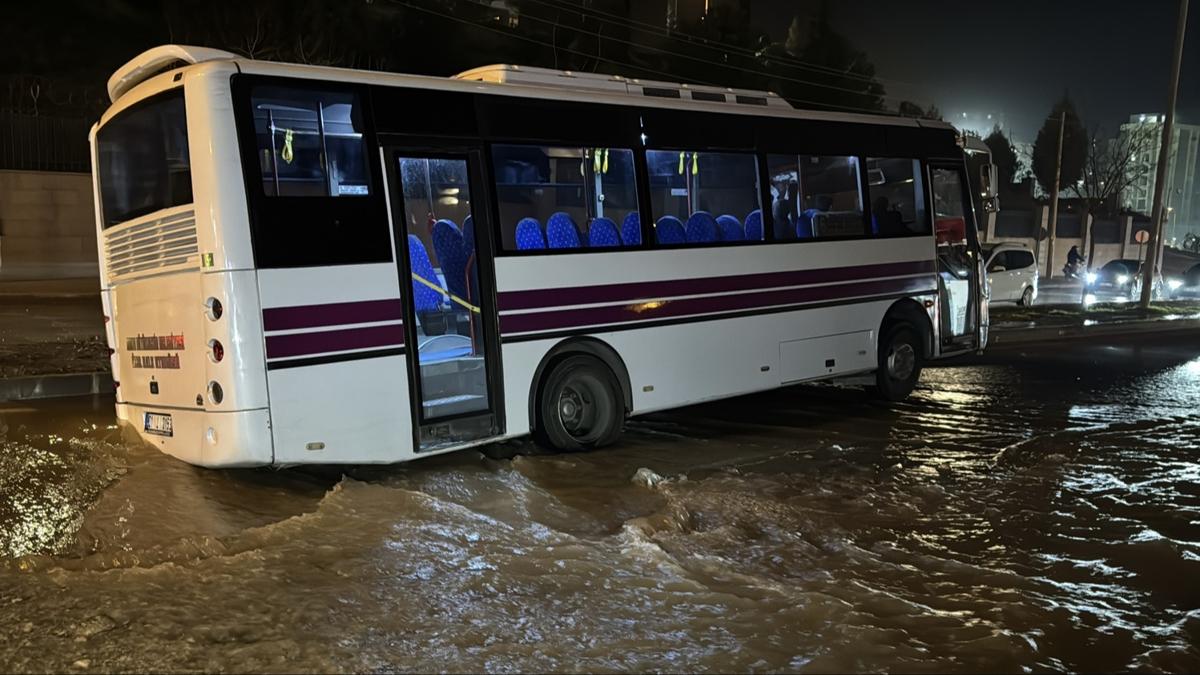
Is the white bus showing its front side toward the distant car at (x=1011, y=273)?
yes

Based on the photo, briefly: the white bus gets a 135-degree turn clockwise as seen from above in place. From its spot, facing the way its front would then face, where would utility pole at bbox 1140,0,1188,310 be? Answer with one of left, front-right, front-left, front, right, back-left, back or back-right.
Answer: back-left

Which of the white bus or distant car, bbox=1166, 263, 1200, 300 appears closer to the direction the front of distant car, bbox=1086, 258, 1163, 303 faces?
the white bus

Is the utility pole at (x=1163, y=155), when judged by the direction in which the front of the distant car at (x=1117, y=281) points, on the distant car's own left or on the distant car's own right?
on the distant car's own left

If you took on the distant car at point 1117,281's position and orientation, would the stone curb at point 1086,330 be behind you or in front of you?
in front

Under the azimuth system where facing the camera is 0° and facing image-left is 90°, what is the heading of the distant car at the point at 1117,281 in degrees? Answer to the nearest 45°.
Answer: approximately 45°

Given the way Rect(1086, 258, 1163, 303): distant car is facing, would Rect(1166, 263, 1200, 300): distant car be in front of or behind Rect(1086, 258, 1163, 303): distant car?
behind

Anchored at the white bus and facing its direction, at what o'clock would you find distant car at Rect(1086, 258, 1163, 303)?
The distant car is roughly at 12 o'clock from the white bus.

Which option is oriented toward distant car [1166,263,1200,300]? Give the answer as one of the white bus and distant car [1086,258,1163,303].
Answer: the white bus

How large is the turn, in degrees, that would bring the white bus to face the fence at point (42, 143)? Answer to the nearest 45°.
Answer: approximately 90° to its left

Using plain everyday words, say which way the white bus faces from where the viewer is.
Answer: facing away from the viewer and to the right of the viewer

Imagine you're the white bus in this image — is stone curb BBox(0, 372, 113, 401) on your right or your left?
on your left
